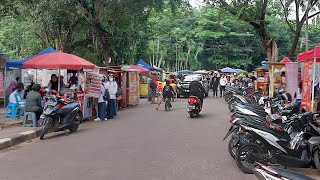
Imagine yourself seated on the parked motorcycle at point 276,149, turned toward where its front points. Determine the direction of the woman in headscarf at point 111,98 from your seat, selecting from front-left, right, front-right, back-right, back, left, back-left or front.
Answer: back-left

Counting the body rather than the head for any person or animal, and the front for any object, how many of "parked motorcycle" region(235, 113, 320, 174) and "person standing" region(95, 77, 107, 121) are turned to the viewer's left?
1

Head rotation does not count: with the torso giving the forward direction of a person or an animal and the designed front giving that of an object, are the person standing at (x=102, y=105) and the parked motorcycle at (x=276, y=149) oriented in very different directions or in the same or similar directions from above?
very different directions

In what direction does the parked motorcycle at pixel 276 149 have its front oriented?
to the viewer's right

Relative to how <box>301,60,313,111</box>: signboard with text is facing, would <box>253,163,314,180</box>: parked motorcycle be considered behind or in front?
in front

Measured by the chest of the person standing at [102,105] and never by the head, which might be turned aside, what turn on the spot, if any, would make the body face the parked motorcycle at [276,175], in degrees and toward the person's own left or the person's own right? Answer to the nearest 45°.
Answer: approximately 90° to the person's own left

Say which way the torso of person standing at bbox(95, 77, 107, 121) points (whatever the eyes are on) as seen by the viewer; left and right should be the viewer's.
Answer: facing to the left of the viewer

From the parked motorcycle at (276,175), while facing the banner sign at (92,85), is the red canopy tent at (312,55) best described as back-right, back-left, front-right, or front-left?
front-right

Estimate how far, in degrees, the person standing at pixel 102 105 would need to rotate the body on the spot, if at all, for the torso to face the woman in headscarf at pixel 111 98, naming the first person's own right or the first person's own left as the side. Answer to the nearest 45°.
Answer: approximately 135° to the first person's own right

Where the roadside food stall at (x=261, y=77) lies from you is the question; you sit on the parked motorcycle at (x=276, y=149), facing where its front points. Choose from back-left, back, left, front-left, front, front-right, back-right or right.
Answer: left

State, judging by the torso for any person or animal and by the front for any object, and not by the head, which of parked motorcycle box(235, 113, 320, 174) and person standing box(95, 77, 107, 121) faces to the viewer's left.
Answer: the person standing

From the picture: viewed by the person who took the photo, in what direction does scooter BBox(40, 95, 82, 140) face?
facing the viewer and to the left of the viewer

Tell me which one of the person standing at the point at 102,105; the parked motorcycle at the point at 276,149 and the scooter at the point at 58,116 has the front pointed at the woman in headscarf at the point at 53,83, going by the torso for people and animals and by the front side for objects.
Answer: the person standing

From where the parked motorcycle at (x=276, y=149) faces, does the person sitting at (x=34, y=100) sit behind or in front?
behind

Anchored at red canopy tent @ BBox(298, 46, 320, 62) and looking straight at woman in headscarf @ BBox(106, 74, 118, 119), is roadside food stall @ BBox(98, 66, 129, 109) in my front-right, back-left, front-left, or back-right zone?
front-right
